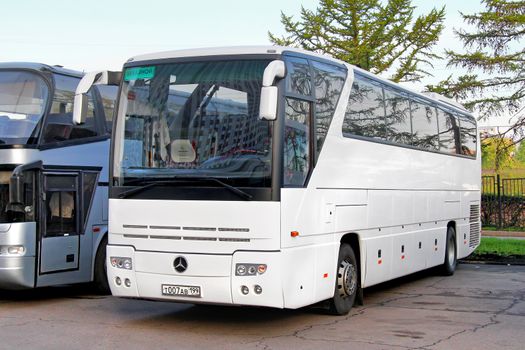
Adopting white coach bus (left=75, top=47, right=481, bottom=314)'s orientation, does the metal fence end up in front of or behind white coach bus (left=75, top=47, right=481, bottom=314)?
behind

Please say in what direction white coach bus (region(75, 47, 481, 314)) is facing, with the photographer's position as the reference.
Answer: facing the viewer and to the left of the viewer

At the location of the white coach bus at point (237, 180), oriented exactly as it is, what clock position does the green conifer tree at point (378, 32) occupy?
The green conifer tree is roughly at 5 o'clock from the white coach bus.
